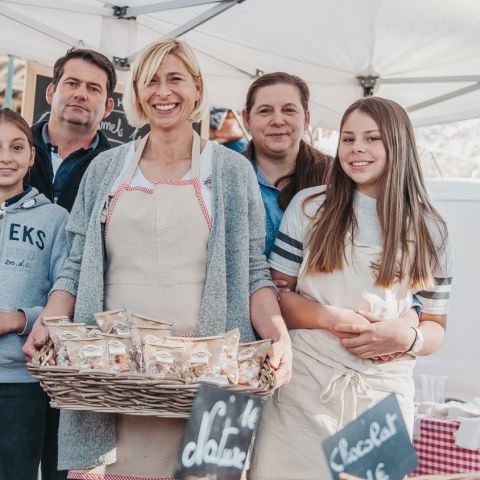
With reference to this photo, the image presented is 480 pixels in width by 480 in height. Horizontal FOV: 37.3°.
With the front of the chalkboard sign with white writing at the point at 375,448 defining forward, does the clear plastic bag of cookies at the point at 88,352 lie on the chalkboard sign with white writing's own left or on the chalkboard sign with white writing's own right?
on the chalkboard sign with white writing's own right

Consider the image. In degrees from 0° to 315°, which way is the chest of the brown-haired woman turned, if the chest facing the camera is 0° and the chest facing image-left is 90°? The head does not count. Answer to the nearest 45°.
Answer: approximately 0°
